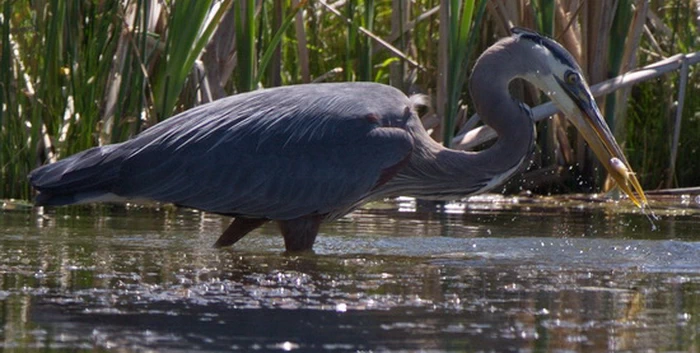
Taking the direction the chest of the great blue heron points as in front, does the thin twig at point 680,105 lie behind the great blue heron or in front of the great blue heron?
in front

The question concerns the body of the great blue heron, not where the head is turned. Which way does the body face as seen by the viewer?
to the viewer's right
